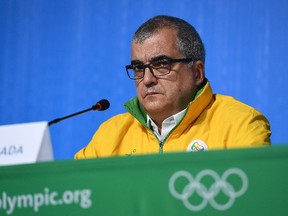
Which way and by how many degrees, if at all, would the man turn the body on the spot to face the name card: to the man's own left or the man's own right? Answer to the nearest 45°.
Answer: approximately 90° to the man's own right

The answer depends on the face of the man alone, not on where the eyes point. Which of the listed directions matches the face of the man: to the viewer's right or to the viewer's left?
to the viewer's left

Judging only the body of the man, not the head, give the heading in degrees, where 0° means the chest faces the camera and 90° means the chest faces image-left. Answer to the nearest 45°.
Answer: approximately 45°
